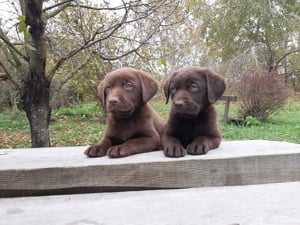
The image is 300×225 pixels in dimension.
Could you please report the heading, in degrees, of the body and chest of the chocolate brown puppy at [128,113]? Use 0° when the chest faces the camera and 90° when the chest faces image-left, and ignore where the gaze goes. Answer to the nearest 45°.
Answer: approximately 45°

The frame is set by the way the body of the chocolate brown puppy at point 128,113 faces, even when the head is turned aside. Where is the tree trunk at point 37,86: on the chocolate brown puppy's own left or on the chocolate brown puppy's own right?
on the chocolate brown puppy's own right
